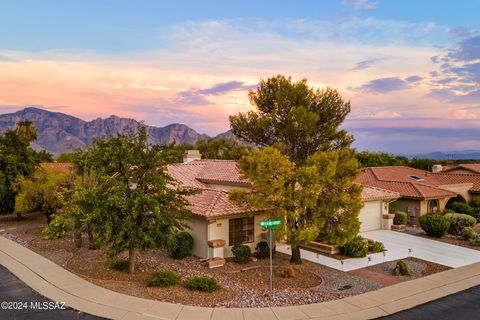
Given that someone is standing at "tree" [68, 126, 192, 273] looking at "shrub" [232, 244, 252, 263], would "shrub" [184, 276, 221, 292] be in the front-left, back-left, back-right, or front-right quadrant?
front-right

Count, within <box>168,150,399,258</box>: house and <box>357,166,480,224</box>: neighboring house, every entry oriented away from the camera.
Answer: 0

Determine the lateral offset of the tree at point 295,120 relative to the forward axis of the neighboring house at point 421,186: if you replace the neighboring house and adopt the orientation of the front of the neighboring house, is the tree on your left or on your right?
on your right

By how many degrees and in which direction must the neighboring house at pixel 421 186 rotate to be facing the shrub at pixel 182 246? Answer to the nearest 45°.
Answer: approximately 90° to its right

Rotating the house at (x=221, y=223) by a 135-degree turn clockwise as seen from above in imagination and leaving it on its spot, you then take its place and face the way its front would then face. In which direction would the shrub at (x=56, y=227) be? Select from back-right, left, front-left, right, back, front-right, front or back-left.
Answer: front

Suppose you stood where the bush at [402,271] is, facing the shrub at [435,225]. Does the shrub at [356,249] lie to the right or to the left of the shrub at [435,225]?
left

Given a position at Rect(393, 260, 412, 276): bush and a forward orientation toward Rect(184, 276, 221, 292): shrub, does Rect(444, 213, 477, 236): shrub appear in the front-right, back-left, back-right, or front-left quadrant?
back-right

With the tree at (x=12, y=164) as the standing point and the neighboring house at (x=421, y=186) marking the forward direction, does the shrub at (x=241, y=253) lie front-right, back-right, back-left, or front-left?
front-right

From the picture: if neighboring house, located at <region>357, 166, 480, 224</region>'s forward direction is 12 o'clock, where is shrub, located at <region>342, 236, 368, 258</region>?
The shrub is roughly at 2 o'clock from the neighboring house.

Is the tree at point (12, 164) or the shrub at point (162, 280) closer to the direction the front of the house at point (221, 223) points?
the shrub

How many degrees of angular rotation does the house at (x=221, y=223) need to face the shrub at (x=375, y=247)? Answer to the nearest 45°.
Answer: approximately 45° to its left

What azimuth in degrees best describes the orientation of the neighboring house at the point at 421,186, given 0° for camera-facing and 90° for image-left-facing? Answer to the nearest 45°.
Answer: approximately 315°

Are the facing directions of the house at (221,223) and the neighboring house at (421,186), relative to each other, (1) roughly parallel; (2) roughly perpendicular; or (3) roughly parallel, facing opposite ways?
roughly parallel

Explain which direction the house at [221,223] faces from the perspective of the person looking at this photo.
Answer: facing the viewer and to the right of the viewer

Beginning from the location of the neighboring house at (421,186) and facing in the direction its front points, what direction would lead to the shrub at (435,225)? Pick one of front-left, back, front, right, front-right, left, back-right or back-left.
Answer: front-right

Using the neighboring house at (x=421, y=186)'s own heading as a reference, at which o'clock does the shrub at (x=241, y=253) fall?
The shrub is roughly at 2 o'clock from the neighboring house.

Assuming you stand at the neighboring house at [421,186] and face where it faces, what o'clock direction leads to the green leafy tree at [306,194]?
The green leafy tree is roughly at 2 o'clock from the neighboring house.
